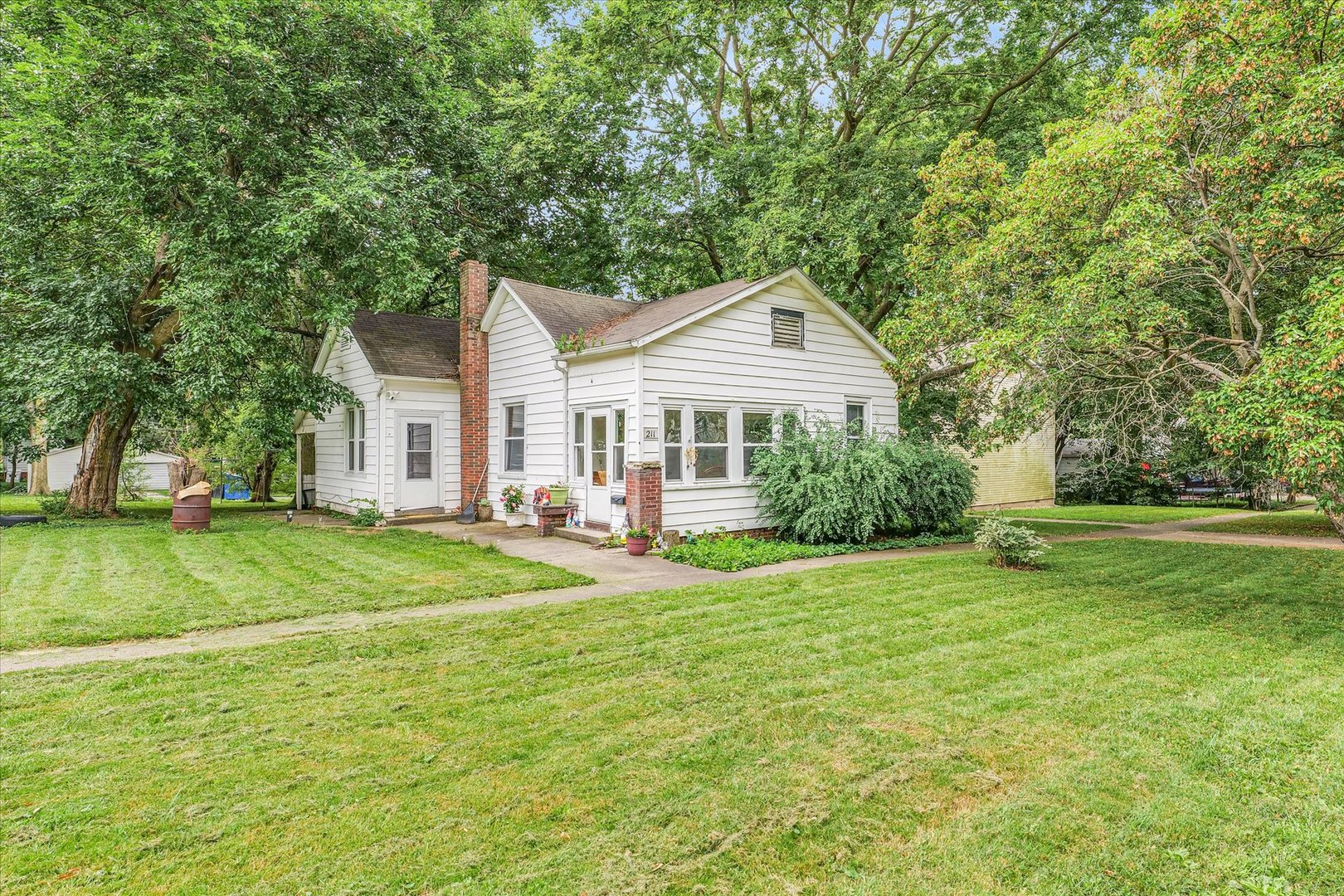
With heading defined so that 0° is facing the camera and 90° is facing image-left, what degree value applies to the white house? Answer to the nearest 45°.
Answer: approximately 315°

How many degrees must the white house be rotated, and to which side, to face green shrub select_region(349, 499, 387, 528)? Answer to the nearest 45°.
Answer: approximately 135° to its right

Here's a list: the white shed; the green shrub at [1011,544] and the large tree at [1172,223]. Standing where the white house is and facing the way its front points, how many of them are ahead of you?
2

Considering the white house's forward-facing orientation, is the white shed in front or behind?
behind

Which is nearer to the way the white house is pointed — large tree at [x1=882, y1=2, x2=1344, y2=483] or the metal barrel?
the large tree

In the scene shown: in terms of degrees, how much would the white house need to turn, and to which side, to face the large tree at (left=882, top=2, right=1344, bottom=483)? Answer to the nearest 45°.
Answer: approximately 90° to its left

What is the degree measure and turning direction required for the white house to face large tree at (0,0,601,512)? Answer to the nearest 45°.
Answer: approximately 135° to its right
